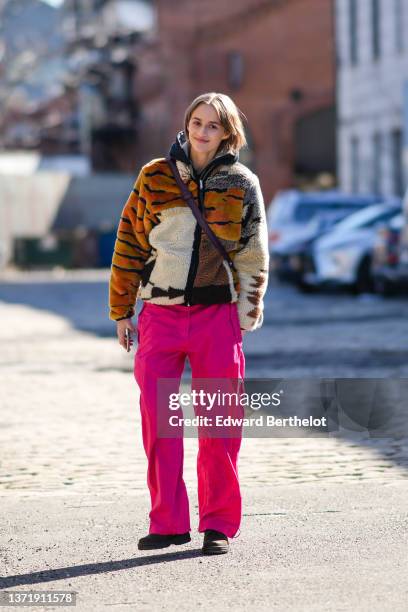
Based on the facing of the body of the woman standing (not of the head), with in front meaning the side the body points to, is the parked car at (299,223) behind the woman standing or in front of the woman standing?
behind

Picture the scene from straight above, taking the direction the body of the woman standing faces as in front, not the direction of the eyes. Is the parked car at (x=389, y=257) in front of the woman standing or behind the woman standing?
behind

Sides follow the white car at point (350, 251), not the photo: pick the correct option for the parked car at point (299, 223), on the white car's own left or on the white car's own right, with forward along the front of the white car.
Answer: on the white car's own right

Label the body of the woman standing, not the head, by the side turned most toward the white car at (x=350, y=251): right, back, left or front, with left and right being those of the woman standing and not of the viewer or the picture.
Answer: back

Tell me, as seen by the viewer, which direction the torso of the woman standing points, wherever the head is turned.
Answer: toward the camera

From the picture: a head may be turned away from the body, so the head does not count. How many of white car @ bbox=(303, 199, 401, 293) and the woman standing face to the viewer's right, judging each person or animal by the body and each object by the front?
0

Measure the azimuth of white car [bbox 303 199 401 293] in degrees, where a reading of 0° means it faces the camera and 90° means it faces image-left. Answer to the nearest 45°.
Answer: approximately 45°

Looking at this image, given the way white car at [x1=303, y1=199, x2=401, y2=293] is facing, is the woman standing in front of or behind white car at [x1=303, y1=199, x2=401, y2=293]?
in front
